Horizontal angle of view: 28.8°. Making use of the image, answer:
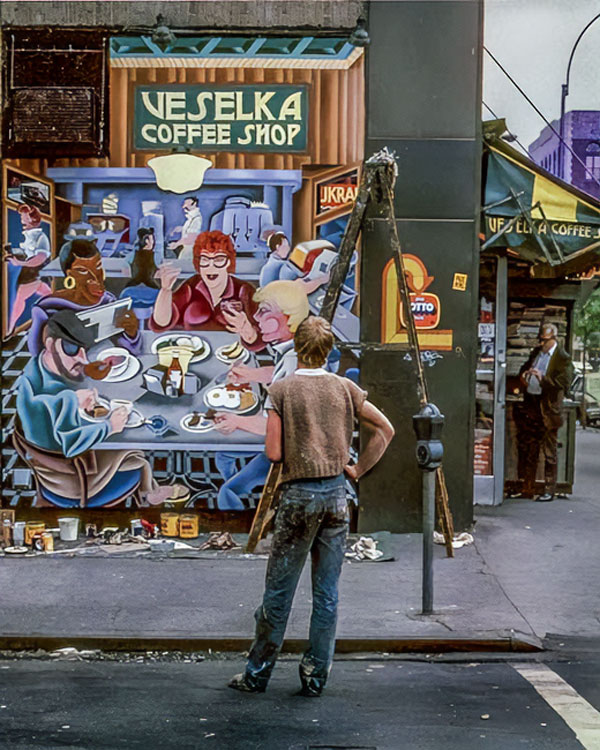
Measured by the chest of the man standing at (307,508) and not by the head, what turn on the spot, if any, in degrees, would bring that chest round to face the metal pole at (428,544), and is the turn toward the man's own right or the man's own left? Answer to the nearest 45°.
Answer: approximately 45° to the man's own right

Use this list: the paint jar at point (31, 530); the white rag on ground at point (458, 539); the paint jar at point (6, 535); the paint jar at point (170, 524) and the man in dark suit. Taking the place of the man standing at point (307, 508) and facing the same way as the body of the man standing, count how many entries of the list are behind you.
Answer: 0

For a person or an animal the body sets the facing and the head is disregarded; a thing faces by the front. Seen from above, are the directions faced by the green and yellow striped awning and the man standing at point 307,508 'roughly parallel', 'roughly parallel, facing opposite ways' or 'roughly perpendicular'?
roughly perpendicular

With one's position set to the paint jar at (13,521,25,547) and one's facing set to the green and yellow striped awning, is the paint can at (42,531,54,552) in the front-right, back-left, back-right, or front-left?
front-right

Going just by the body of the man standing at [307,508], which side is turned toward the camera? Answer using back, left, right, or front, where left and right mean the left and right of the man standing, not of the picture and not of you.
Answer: back

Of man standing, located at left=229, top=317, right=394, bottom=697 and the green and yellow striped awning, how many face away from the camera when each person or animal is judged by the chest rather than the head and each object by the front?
1

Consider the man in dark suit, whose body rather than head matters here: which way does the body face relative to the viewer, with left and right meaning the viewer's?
facing the viewer and to the left of the viewer

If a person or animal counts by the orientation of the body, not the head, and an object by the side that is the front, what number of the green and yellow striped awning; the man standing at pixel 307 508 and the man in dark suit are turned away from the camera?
1

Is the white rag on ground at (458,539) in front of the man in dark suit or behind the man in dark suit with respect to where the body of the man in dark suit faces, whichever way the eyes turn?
in front

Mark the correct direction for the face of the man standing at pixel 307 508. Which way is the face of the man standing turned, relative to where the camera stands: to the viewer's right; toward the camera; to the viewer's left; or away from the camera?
away from the camera
